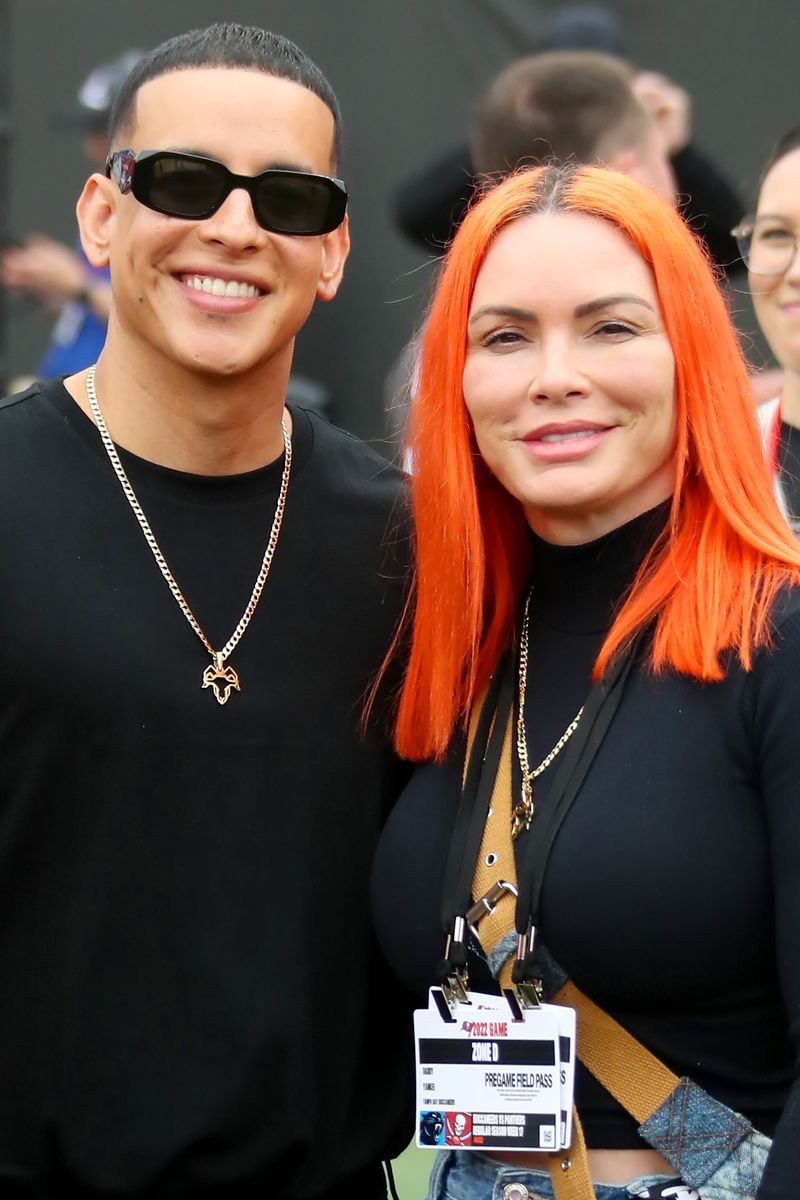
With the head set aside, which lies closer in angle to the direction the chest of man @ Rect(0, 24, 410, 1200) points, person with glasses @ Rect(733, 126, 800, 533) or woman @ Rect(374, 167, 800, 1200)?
the woman

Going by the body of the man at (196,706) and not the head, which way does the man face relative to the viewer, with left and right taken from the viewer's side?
facing the viewer

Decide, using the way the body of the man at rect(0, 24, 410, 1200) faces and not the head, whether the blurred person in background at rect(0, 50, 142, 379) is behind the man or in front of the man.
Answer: behind

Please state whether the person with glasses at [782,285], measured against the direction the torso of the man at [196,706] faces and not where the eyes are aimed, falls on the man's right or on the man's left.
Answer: on the man's left

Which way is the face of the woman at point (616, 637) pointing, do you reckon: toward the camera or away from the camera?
toward the camera

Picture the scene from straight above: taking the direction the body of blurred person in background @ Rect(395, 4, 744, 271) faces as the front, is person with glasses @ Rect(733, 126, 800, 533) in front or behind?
behind

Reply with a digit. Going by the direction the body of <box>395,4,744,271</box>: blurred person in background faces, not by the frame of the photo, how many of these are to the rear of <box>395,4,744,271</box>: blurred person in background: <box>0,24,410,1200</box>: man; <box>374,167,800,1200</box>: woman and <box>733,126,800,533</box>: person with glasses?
3
